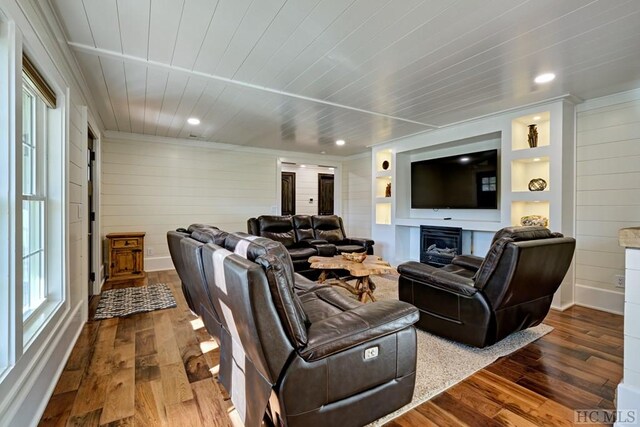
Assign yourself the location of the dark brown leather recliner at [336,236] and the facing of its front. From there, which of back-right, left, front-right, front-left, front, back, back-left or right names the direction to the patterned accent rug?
right

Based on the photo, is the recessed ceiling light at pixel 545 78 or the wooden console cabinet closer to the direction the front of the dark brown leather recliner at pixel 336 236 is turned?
the recessed ceiling light

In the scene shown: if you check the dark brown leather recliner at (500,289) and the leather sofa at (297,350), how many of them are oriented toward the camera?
0

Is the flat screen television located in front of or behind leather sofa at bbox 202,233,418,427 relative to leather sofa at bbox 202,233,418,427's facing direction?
in front

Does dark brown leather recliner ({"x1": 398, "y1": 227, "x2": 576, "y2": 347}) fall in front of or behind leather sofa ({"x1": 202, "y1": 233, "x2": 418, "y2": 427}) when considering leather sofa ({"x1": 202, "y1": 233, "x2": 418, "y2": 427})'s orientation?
in front

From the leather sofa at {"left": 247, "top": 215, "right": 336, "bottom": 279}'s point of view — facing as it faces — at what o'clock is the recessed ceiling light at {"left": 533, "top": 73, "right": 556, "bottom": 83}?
The recessed ceiling light is roughly at 12 o'clock from the leather sofa.

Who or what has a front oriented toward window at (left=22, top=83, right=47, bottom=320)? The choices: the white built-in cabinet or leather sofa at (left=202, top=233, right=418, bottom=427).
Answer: the white built-in cabinet
